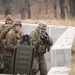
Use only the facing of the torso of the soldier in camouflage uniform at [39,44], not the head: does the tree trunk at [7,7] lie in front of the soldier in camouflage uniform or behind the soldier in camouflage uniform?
behind

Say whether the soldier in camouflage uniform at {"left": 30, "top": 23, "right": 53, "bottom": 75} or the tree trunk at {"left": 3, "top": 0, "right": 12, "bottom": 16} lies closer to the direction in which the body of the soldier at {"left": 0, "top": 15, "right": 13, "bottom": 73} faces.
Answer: the soldier in camouflage uniform

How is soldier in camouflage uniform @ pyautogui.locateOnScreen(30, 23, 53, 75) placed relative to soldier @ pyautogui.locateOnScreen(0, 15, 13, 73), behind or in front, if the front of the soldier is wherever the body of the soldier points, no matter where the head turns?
in front

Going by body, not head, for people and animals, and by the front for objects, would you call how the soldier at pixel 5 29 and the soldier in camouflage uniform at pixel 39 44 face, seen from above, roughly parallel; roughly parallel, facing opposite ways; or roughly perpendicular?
roughly parallel

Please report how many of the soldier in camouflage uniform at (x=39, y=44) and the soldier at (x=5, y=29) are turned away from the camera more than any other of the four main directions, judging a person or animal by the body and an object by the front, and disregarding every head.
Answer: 0

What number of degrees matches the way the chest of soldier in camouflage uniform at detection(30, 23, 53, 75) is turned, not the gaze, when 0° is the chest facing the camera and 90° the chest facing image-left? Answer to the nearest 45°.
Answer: approximately 315°
